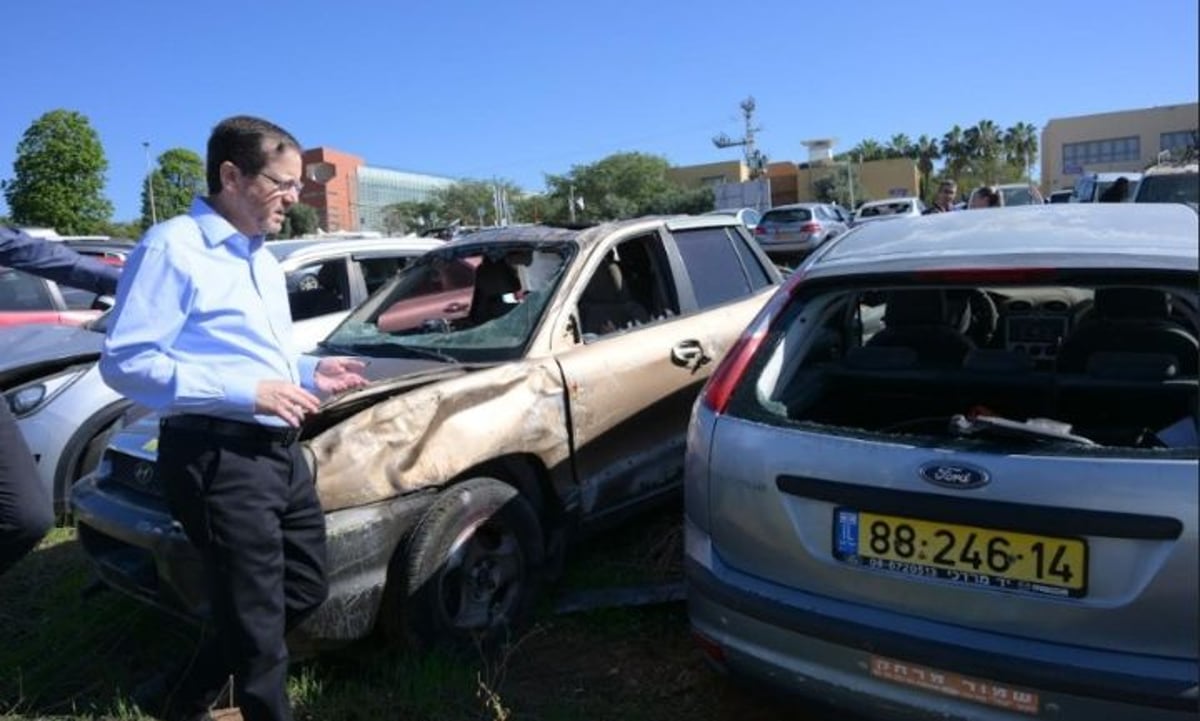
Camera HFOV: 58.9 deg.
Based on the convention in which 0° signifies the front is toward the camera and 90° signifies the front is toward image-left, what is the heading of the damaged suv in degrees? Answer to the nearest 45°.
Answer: approximately 45°

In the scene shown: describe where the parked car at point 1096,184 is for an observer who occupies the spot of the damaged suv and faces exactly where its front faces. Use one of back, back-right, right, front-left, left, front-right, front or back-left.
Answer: back

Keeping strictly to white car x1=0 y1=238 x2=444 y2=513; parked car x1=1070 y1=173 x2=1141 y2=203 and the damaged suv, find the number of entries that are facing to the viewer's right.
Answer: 0

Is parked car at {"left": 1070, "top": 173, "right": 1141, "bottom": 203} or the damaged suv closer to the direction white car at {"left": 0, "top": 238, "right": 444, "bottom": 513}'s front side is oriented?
the damaged suv
